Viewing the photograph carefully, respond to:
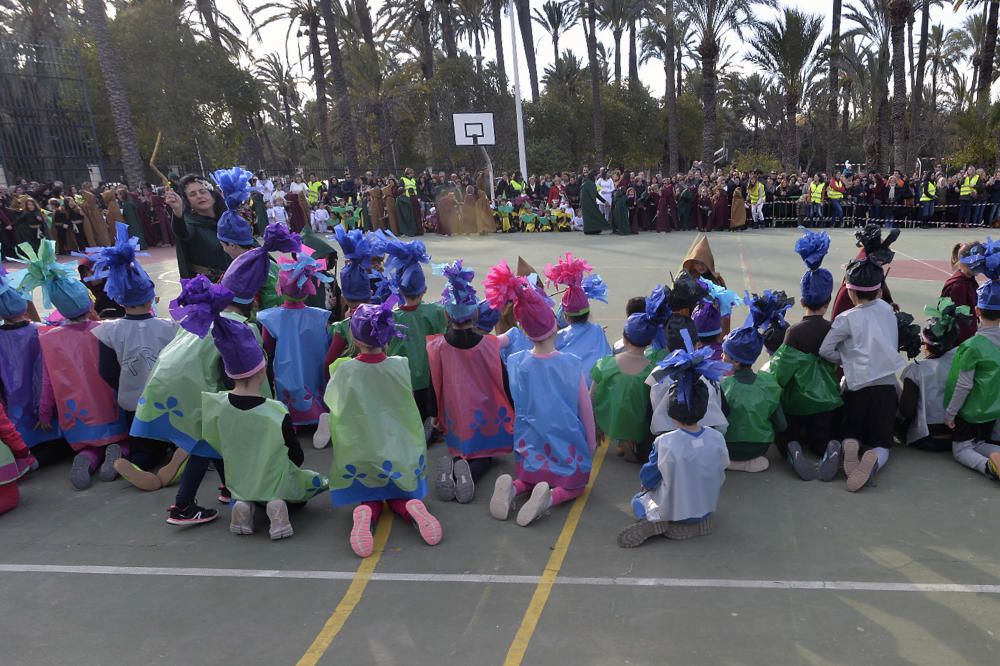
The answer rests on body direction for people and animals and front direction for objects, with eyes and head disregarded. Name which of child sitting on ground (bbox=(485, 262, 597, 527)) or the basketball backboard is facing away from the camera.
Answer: the child sitting on ground

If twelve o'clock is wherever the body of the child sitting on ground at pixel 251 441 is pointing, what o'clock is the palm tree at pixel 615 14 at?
The palm tree is roughly at 1 o'clock from the child sitting on ground.

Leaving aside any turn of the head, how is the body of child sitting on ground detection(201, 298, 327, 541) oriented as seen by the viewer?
away from the camera

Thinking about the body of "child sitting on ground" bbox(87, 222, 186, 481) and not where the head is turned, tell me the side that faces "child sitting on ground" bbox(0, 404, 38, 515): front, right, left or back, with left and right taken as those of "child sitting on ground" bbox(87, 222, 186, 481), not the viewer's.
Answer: left

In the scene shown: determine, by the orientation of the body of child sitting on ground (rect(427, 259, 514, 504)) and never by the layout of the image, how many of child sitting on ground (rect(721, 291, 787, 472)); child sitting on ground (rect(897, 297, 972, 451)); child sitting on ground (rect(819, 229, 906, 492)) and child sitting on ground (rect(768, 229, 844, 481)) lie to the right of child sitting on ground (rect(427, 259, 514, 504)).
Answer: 4

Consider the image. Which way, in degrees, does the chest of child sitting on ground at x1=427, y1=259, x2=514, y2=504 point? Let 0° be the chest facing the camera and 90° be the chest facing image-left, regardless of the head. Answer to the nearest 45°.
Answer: approximately 180°

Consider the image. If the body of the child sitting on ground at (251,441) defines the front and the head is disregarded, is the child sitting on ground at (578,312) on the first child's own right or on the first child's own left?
on the first child's own right

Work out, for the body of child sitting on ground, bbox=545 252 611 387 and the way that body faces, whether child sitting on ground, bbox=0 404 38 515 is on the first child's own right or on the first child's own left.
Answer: on the first child's own left

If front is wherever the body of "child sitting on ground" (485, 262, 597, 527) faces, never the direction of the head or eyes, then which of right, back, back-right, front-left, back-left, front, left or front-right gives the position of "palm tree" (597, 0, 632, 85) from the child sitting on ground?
front

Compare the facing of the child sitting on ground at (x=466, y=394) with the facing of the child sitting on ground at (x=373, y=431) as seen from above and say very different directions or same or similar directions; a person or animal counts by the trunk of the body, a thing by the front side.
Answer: same or similar directions

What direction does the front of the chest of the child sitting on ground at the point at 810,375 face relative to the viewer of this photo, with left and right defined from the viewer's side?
facing away from the viewer

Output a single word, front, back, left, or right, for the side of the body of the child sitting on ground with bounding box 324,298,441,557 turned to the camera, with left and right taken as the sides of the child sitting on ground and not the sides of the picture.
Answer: back

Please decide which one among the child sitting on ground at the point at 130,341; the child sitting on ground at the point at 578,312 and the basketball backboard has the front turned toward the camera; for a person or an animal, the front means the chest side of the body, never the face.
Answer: the basketball backboard

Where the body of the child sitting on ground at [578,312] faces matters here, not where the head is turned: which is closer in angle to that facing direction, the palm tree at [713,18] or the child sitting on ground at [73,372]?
the palm tree

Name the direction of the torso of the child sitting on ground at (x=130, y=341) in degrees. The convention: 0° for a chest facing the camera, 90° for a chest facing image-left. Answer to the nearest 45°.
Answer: approximately 180°

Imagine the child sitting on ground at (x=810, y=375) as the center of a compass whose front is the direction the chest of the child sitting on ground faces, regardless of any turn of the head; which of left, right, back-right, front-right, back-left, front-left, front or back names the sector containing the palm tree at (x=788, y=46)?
front
